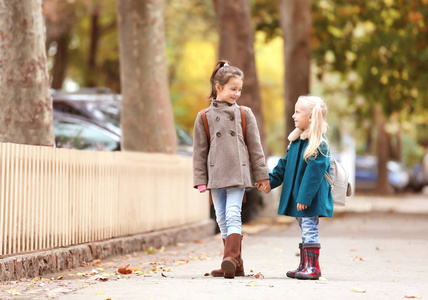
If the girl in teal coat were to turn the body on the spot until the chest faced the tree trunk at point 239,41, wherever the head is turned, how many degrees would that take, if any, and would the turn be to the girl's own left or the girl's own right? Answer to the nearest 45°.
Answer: approximately 135° to the girl's own right

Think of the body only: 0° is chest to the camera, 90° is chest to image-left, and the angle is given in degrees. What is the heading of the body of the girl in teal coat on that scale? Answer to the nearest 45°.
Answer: approximately 45°

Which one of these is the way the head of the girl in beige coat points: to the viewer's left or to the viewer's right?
to the viewer's right

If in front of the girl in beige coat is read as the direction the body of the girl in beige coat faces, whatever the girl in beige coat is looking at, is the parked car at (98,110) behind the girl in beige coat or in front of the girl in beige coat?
behind

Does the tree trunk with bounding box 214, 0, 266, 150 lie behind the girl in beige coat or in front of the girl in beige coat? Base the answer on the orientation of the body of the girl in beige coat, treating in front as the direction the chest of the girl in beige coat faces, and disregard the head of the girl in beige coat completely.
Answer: behind

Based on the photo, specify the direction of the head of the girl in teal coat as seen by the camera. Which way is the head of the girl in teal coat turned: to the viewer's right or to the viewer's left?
to the viewer's left

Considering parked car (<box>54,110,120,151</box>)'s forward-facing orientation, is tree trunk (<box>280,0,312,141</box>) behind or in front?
in front

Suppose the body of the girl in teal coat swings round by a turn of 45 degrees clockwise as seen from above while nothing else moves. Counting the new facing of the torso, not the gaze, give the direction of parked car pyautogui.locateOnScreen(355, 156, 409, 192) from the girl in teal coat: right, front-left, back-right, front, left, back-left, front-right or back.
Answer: right

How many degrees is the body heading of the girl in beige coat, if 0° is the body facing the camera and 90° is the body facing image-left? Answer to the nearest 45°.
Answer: approximately 0°
